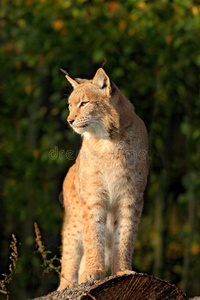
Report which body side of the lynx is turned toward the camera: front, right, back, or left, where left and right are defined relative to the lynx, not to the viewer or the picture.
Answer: front
